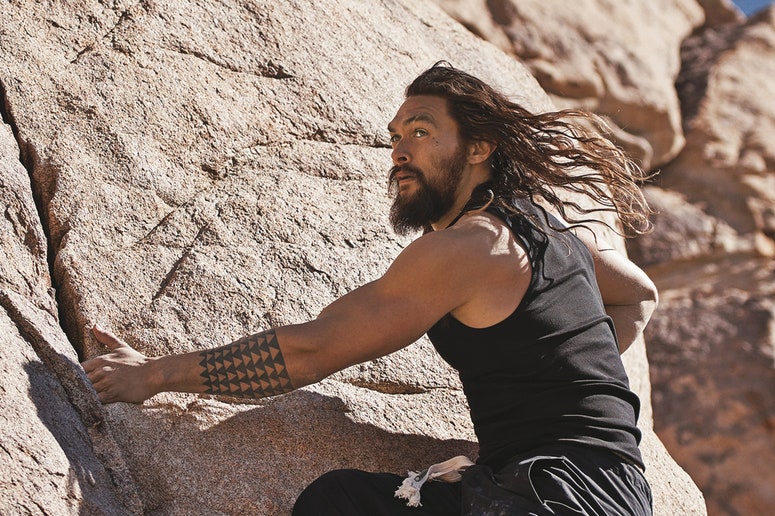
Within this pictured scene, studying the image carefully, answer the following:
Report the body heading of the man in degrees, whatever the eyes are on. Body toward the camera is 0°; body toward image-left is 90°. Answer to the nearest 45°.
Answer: approximately 135°

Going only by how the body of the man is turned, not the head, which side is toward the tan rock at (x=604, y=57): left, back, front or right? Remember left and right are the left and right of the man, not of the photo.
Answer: right

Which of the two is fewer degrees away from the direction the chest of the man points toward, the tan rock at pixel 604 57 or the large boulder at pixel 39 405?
the large boulder
